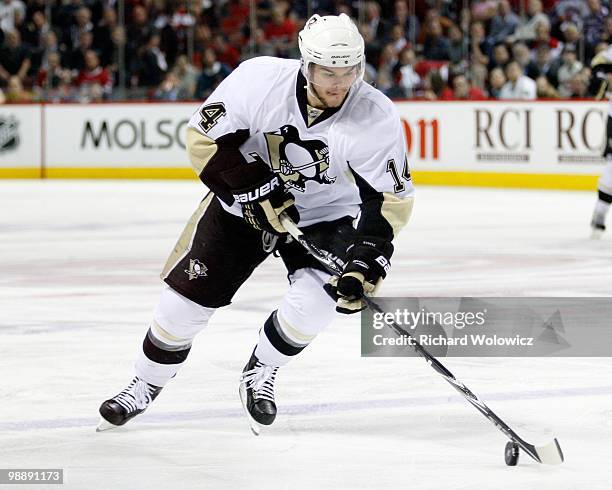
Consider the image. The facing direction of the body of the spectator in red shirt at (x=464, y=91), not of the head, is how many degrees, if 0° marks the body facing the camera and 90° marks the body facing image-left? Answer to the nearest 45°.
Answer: approximately 0°

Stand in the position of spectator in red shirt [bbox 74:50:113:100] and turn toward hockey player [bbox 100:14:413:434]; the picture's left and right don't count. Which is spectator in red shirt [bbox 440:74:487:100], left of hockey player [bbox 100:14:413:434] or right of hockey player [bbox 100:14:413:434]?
left

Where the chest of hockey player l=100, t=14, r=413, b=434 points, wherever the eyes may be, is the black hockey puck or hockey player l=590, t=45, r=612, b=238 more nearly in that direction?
the black hockey puck

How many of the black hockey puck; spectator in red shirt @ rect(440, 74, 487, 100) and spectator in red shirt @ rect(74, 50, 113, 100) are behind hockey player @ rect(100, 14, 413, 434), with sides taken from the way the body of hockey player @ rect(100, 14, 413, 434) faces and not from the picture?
2

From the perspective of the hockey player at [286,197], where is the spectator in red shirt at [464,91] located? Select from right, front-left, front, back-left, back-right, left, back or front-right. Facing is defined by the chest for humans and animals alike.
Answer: back

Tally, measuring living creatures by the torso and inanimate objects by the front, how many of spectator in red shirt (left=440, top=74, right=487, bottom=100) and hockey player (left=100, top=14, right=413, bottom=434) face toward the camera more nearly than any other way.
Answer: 2

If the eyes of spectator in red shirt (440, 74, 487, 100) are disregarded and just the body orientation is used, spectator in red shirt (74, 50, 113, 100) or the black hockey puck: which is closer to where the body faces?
the black hockey puck

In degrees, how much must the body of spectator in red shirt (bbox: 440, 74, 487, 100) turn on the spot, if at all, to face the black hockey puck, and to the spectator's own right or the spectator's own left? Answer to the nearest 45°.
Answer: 0° — they already face it

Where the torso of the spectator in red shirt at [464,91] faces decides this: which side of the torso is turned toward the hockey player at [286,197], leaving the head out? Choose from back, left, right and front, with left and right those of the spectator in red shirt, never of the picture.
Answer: front

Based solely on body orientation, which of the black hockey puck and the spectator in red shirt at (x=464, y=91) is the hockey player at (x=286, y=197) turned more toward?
the black hockey puck

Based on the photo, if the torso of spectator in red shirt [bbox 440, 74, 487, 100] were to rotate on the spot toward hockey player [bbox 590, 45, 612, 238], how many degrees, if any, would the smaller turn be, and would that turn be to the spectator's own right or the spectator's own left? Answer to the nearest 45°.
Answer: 0° — they already face them
